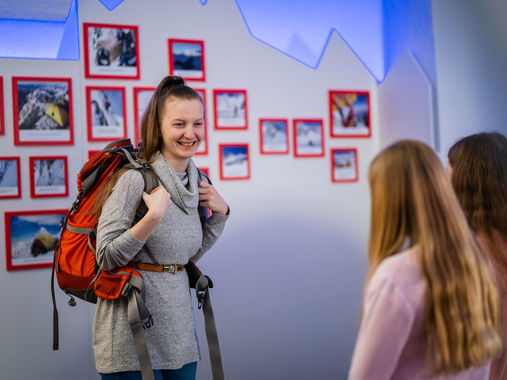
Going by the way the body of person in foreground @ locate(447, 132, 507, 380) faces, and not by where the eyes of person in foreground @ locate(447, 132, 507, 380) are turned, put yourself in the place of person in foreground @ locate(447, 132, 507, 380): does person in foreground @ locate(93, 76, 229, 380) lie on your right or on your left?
on your left

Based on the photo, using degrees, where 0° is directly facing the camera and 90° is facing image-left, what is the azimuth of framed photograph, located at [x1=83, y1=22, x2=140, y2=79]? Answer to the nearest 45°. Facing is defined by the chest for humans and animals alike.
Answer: approximately 0°

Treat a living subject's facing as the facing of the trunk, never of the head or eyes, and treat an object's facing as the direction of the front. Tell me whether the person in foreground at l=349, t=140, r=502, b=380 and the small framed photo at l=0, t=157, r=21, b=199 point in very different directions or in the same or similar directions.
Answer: very different directions

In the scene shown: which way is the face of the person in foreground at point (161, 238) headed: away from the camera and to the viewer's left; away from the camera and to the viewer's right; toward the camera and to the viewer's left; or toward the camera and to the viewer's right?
toward the camera and to the viewer's right

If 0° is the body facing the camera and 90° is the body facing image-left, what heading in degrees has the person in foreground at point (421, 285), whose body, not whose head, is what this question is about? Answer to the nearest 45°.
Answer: approximately 135°

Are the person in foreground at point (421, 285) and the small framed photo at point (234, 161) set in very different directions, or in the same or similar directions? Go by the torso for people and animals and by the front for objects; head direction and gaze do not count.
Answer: very different directions

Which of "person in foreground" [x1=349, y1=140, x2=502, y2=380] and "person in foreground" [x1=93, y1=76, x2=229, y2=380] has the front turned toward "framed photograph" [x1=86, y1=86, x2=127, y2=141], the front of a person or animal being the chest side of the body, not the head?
"person in foreground" [x1=349, y1=140, x2=502, y2=380]

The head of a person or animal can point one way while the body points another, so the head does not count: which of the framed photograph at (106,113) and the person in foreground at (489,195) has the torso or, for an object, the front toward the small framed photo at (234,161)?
the person in foreground

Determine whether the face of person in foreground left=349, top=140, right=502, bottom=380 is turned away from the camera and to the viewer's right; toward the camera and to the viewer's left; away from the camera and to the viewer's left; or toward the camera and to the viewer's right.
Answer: away from the camera and to the viewer's left

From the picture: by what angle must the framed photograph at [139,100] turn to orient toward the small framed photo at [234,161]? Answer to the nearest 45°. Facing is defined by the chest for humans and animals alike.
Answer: approximately 90° to its left

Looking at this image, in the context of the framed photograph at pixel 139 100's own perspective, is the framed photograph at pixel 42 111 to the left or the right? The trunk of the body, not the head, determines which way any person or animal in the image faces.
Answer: on its right
